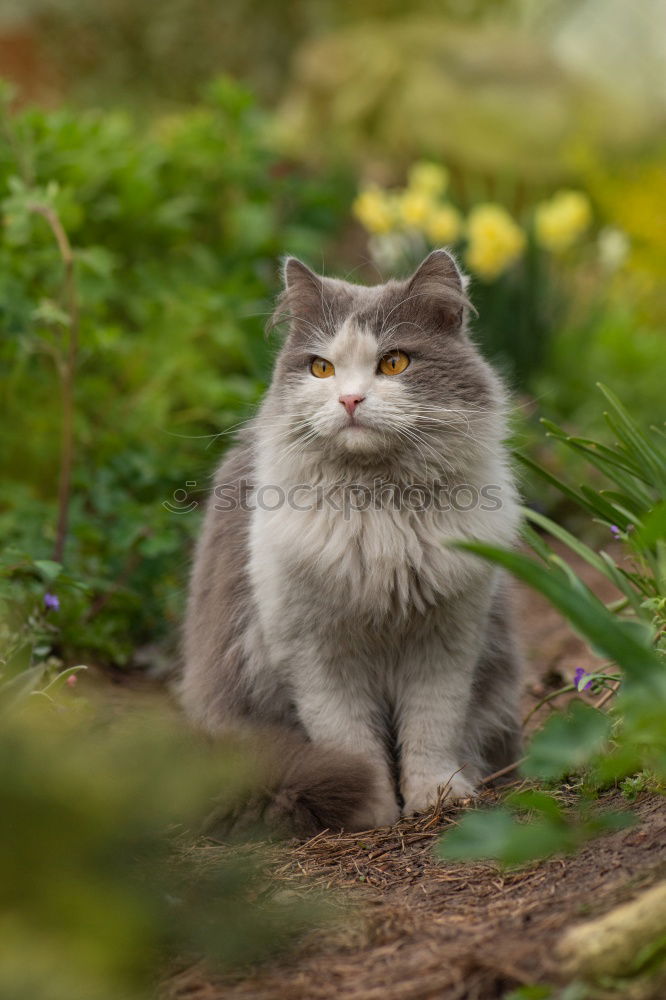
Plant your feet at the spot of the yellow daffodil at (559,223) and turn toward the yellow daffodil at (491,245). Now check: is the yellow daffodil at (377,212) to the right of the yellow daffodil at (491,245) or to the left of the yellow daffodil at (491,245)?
right

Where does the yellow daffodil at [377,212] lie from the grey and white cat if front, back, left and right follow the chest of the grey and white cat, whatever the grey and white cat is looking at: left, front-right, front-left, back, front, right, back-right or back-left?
back

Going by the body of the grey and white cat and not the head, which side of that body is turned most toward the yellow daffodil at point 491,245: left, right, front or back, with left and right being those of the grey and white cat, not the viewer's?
back

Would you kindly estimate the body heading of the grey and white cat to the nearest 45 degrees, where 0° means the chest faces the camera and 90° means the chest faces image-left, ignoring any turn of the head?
approximately 0°

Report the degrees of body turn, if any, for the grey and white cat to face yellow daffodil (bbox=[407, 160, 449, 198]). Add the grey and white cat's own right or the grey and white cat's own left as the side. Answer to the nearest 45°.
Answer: approximately 180°

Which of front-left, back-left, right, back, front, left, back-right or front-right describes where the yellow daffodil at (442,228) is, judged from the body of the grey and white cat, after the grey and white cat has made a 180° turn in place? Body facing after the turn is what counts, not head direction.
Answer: front

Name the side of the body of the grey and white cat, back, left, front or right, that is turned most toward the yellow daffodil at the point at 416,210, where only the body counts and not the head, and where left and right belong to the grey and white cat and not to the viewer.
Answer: back
